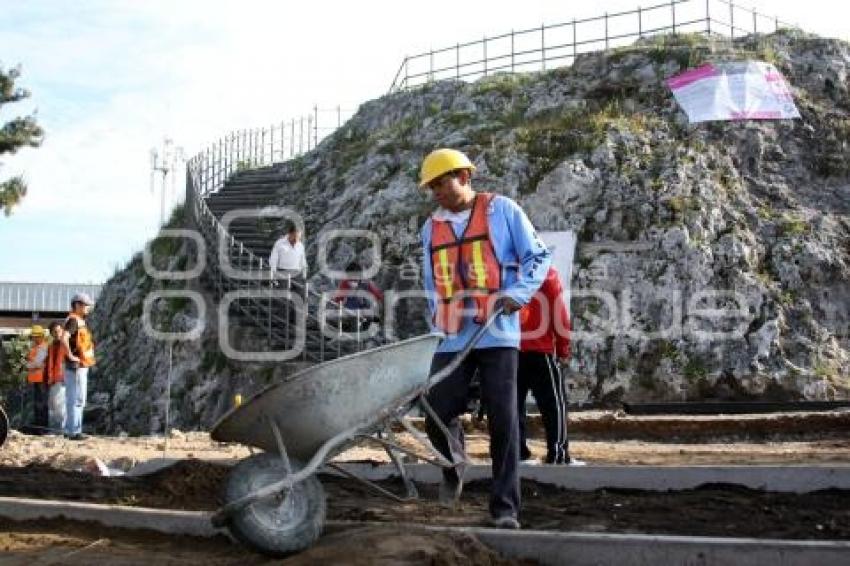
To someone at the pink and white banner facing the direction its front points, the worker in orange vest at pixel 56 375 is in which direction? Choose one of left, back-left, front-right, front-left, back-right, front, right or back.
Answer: front-right

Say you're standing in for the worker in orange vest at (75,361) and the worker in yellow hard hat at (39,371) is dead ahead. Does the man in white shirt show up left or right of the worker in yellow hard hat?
right

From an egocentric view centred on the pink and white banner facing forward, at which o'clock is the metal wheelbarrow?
The metal wheelbarrow is roughly at 12 o'clock from the pink and white banner.

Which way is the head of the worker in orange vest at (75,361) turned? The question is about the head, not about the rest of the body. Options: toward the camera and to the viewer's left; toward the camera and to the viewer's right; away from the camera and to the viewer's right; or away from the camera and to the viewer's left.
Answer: toward the camera and to the viewer's right

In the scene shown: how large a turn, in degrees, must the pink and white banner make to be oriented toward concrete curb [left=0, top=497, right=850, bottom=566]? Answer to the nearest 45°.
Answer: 0° — it already faces it

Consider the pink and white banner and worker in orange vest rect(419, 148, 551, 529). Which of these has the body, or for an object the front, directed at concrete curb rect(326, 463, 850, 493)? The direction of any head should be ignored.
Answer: the pink and white banner

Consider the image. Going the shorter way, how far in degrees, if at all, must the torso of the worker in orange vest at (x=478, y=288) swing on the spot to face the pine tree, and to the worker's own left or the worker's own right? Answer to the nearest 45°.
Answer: approximately 90° to the worker's own right
